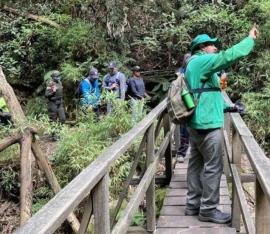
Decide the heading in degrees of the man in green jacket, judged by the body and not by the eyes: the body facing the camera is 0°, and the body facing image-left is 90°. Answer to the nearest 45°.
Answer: approximately 270°

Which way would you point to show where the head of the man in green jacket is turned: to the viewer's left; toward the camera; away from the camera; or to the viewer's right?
to the viewer's right

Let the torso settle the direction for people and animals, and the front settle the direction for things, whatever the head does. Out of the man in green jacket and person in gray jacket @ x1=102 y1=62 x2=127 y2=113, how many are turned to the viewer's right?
1

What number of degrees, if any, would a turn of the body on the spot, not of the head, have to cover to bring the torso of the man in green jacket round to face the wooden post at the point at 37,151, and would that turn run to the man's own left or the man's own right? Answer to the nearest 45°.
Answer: approximately 135° to the man's own left

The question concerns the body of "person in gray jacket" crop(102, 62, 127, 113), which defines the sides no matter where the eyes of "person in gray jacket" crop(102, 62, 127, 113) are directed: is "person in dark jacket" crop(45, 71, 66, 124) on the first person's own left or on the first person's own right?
on the first person's own right

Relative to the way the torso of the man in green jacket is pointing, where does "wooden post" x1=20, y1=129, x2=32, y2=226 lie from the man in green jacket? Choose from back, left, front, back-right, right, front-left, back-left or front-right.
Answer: back-left

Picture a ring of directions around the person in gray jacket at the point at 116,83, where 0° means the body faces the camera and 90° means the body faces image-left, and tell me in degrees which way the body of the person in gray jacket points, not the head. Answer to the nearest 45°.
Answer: approximately 45°

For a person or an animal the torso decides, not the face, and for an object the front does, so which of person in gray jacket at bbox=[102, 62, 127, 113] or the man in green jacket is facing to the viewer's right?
the man in green jacket

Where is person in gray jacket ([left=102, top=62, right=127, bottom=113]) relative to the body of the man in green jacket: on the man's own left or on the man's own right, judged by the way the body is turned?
on the man's own left

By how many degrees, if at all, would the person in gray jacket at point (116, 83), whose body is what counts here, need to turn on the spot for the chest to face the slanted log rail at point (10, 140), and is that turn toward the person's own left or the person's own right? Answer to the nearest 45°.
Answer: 0° — they already face it
